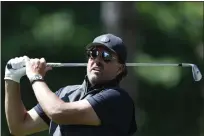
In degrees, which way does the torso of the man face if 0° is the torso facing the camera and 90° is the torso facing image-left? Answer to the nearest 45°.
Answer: approximately 45°
